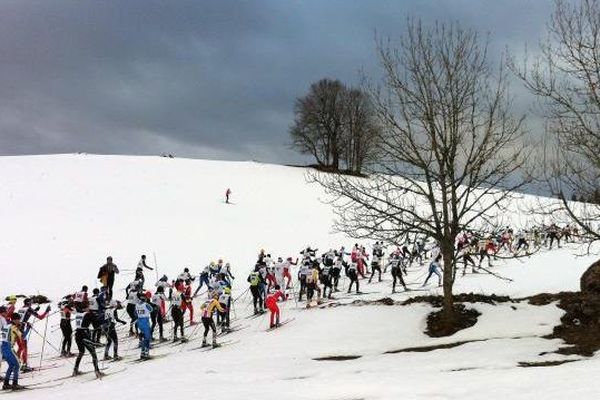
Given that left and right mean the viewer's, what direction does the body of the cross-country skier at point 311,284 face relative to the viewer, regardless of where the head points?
facing away from the viewer and to the right of the viewer

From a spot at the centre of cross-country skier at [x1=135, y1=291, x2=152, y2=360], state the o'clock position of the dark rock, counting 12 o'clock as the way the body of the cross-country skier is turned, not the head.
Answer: The dark rock is roughly at 2 o'clock from the cross-country skier.

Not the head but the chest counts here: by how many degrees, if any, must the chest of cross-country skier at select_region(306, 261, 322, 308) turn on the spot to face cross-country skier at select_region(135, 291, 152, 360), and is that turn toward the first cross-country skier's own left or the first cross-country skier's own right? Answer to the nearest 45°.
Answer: approximately 180°

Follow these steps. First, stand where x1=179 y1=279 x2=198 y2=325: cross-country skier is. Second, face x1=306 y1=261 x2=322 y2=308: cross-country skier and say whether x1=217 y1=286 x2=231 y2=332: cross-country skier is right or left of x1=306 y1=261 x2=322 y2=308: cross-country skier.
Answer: right

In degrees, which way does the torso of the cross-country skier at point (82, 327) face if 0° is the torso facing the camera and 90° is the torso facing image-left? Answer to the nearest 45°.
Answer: approximately 225°

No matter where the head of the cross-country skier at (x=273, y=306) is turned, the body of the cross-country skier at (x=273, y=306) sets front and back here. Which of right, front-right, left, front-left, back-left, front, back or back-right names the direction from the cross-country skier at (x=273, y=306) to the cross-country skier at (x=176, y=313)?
back-left

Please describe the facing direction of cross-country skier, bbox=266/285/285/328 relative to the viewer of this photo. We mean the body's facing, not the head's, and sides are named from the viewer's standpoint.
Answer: facing away from the viewer and to the right of the viewer

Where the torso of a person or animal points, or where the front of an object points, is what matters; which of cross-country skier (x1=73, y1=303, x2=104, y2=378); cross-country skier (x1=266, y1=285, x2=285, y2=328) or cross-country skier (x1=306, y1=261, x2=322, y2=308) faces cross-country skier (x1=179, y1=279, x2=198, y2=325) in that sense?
cross-country skier (x1=73, y1=303, x2=104, y2=378)

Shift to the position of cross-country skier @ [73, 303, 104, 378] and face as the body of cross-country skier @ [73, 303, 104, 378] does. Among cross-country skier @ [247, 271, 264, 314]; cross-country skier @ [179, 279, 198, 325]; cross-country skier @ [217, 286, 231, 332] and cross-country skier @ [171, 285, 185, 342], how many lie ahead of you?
4

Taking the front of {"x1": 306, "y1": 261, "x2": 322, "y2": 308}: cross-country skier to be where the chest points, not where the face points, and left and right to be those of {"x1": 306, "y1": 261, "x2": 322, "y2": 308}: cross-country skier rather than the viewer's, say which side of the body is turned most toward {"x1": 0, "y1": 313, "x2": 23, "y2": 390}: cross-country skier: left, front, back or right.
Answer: back

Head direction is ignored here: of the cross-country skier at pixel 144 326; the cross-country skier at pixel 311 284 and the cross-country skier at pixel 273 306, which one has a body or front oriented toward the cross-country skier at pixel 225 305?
the cross-country skier at pixel 144 326

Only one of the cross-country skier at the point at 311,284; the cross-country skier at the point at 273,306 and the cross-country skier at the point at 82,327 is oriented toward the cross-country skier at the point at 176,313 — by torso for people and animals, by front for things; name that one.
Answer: the cross-country skier at the point at 82,327
